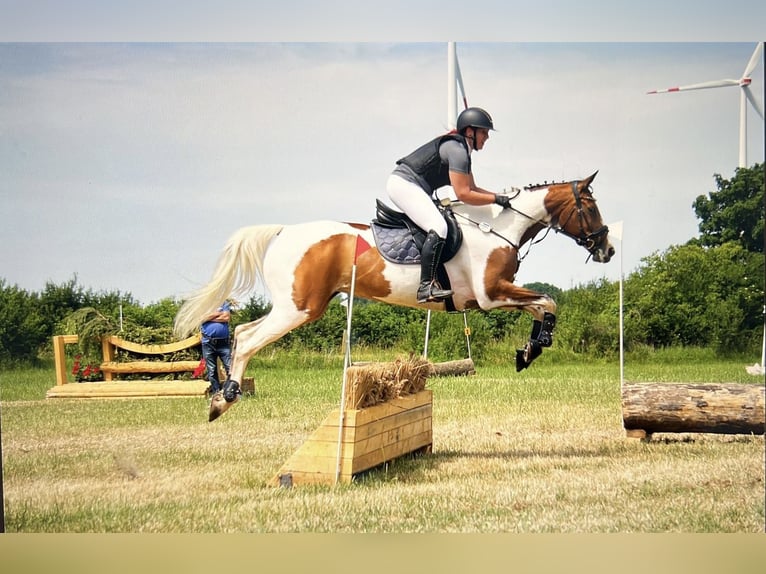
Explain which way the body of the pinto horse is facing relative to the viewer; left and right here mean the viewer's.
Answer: facing to the right of the viewer

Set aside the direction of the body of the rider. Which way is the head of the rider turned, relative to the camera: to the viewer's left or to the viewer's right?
to the viewer's right

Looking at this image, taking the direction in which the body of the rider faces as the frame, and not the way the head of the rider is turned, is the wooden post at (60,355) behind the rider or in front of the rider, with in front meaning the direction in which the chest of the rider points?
behind

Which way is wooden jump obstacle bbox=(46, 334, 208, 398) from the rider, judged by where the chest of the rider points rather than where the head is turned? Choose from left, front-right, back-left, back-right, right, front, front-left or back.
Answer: back

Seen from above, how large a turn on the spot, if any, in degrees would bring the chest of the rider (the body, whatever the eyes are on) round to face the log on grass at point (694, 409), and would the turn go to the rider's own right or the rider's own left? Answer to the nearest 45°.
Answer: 0° — they already face it

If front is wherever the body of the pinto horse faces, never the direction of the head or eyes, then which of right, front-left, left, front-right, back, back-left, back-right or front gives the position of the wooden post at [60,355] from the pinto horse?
back

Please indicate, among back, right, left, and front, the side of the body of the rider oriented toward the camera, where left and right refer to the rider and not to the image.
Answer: right

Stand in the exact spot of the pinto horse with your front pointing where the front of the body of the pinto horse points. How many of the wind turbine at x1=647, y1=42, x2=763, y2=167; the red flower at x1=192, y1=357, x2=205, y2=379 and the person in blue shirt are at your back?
2

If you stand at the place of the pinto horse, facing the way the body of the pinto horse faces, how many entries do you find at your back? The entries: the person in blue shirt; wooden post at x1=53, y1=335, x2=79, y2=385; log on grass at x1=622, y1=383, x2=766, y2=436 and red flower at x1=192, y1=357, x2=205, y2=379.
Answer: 3
